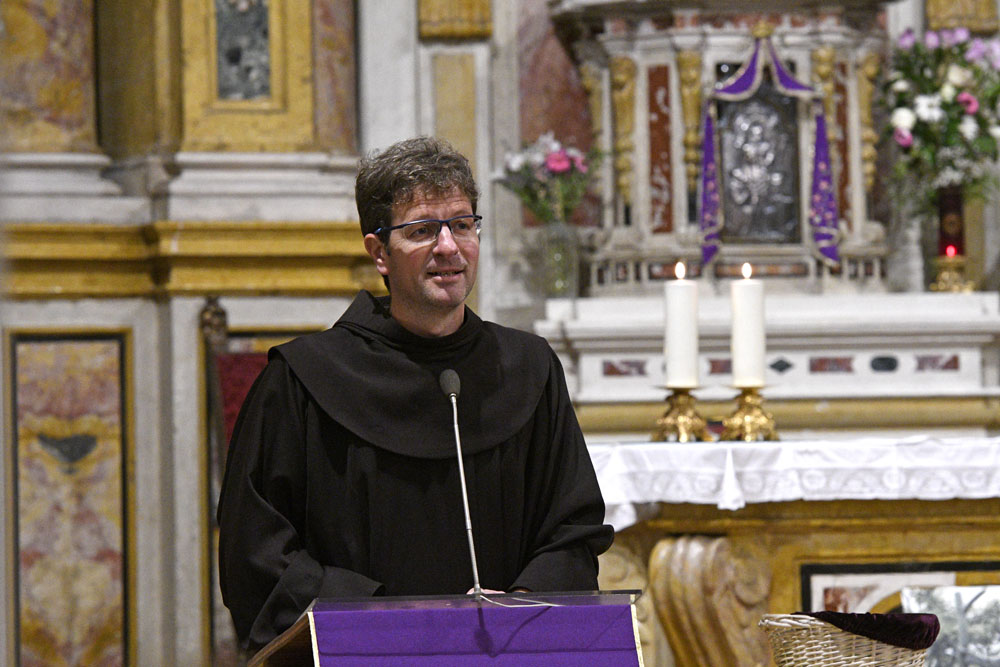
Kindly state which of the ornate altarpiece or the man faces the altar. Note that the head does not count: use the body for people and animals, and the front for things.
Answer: the ornate altarpiece

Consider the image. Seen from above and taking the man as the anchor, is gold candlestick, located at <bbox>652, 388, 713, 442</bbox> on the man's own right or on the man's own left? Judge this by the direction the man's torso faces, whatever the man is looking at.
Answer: on the man's own left

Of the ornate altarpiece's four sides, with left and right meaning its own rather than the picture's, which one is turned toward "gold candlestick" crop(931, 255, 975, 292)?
left

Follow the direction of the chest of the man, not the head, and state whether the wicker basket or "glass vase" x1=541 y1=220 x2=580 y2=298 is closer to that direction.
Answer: the wicker basket

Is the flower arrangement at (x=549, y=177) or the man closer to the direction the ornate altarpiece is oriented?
the man

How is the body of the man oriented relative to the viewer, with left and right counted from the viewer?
facing the viewer and to the right of the viewer

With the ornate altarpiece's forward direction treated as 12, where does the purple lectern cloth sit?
The purple lectern cloth is roughly at 12 o'clock from the ornate altarpiece.

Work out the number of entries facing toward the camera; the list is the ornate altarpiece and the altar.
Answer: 2

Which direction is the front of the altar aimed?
toward the camera

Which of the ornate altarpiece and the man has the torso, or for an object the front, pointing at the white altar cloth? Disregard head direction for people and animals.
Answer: the ornate altarpiece

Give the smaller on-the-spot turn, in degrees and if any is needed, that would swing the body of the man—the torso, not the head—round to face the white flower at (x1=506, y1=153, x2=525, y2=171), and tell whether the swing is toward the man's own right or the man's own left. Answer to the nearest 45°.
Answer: approximately 135° to the man's own left
